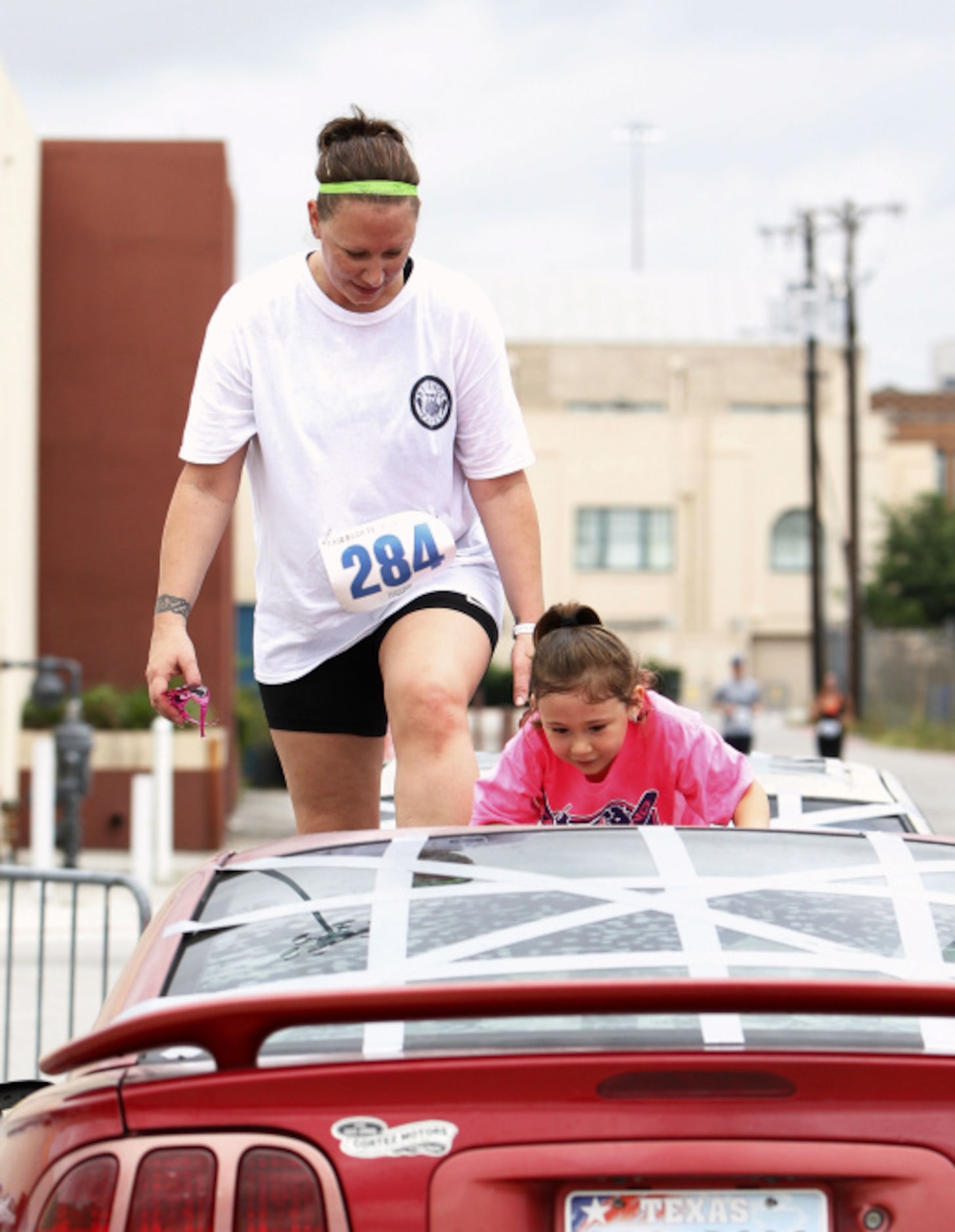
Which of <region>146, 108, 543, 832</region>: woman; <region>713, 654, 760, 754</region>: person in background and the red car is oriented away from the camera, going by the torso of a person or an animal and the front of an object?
the red car

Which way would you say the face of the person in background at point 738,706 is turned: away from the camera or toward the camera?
toward the camera

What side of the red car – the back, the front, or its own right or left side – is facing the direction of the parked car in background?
front

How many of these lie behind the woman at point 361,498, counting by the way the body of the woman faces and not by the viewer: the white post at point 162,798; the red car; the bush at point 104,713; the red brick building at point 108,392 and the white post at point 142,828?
4

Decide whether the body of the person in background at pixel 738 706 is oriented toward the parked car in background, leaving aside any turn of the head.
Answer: yes

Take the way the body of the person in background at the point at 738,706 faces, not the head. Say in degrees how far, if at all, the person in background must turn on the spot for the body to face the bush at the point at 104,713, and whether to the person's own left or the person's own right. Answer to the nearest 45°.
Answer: approximately 45° to the person's own right

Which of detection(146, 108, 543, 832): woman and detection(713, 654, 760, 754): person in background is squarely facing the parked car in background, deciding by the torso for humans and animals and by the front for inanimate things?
the person in background

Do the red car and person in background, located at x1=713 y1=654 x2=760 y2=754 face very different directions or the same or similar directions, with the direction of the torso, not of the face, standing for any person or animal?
very different directions

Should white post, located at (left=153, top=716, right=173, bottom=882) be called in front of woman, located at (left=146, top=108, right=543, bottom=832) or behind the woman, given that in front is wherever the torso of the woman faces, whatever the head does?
behind

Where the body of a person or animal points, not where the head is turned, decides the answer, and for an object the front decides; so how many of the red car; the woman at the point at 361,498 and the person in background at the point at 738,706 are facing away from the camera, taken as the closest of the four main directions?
1

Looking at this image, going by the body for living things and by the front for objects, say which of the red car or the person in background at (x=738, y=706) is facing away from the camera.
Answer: the red car

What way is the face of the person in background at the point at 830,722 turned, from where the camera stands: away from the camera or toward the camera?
toward the camera

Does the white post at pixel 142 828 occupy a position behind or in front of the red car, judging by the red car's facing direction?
in front

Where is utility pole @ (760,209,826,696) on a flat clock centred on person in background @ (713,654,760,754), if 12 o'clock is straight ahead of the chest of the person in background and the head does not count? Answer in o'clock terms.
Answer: The utility pole is roughly at 6 o'clock from the person in background.

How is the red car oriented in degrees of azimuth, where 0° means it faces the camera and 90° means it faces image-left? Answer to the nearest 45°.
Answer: approximately 180°

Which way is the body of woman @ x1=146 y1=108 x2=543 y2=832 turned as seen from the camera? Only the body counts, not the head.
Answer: toward the camera

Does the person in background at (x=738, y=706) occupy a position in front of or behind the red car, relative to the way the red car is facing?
in front

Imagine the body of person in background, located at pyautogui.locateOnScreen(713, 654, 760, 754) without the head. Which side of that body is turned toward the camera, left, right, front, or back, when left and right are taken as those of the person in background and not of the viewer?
front

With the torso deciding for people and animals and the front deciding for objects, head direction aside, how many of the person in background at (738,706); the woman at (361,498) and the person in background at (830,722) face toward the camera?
3
